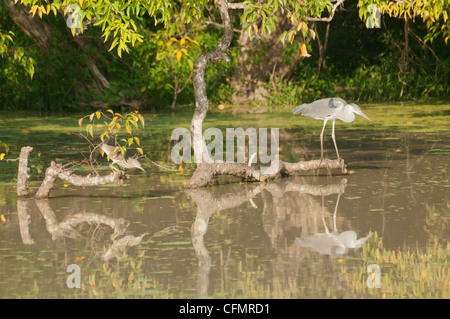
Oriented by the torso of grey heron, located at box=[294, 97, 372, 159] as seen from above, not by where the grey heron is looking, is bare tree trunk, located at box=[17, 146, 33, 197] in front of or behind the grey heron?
behind

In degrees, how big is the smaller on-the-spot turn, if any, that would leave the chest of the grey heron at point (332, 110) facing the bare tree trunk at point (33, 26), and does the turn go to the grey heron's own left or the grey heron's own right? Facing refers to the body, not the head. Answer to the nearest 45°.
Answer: approximately 135° to the grey heron's own left

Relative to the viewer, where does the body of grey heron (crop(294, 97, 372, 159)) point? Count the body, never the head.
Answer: to the viewer's right

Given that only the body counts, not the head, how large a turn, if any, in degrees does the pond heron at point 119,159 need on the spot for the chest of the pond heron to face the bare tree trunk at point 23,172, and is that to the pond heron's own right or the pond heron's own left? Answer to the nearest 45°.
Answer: approximately 135° to the pond heron's own right

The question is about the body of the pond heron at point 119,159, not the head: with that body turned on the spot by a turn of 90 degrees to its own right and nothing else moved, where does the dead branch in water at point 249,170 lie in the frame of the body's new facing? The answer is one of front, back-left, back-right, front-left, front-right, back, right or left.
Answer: left

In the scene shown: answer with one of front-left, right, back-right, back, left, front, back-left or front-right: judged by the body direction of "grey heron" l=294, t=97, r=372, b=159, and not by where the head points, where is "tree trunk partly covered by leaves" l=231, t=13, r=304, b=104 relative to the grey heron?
left

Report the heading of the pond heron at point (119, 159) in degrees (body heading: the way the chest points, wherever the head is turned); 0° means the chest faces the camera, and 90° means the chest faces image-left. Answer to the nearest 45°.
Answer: approximately 270°

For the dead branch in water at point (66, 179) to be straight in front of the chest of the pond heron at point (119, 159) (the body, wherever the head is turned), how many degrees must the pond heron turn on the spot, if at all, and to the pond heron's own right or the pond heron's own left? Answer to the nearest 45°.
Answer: approximately 135° to the pond heron's own right

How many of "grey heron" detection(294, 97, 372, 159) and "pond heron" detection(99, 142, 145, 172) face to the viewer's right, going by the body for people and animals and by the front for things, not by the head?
2

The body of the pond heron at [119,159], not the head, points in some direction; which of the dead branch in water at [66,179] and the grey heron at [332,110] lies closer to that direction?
the grey heron
